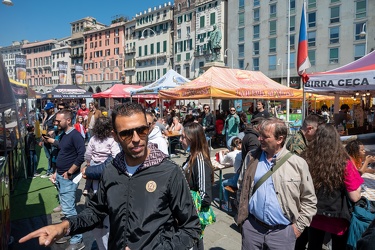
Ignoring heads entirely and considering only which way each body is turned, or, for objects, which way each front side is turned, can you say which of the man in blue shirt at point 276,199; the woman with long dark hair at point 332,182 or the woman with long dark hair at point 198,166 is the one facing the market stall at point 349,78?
the woman with long dark hair at point 332,182

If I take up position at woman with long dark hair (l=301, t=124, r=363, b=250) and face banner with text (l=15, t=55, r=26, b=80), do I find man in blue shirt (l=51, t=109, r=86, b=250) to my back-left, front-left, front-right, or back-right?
front-left

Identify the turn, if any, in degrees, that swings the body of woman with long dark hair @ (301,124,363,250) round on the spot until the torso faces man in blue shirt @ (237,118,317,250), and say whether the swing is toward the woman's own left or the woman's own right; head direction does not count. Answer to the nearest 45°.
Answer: approximately 135° to the woman's own left

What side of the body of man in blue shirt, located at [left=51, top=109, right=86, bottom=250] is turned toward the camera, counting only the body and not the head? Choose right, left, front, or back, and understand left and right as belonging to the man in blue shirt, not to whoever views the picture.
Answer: left

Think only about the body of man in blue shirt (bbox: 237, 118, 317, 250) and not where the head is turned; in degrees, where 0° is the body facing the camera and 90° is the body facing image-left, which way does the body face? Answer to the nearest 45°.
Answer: approximately 45°

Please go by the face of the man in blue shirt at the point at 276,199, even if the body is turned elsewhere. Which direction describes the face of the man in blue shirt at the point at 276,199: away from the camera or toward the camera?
toward the camera

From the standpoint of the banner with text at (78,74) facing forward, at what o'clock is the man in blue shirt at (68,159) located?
The man in blue shirt is roughly at 12 o'clock from the banner with text.

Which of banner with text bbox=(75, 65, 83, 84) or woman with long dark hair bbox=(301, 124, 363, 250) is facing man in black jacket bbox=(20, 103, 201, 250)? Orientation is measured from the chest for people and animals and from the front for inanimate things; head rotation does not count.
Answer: the banner with text

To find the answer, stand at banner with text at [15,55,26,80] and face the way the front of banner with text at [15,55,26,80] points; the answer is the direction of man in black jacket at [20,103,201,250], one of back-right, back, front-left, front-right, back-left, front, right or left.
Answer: front

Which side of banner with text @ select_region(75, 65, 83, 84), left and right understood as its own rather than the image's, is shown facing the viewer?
front

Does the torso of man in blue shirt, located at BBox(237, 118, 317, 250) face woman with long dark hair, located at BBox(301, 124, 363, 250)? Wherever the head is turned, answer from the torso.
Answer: no

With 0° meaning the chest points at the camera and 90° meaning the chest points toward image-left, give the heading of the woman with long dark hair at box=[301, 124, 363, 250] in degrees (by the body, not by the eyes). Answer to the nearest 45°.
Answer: approximately 180°

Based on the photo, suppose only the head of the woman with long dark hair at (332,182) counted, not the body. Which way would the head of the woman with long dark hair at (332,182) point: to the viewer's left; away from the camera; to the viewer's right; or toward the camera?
away from the camera
